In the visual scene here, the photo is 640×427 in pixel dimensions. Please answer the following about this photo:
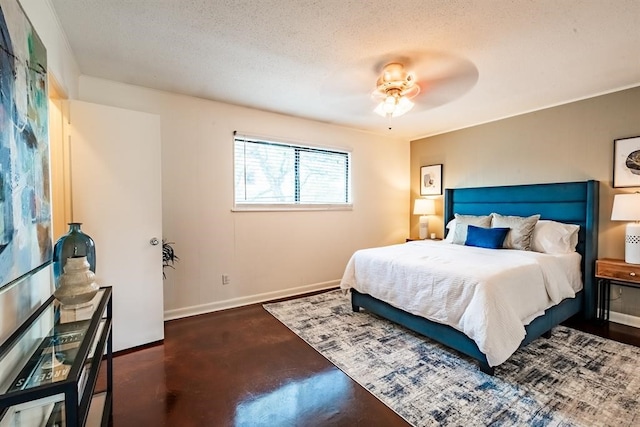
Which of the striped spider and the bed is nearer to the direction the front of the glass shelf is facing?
the bed

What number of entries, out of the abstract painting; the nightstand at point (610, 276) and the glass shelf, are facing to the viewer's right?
2

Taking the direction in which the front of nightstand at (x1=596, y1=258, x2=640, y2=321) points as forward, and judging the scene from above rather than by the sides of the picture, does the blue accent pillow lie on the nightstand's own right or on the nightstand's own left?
on the nightstand's own right

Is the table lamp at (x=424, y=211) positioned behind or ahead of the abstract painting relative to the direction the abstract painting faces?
ahead

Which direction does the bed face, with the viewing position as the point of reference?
facing the viewer and to the left of the viewer

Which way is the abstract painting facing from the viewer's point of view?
to the viewer's right

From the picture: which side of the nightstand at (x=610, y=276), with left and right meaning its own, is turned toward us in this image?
front

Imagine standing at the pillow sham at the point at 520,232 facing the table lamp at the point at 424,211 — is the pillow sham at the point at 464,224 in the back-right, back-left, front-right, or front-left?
front-left

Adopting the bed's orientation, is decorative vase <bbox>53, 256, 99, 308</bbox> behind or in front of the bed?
in front

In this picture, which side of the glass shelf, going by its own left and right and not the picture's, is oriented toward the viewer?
right
